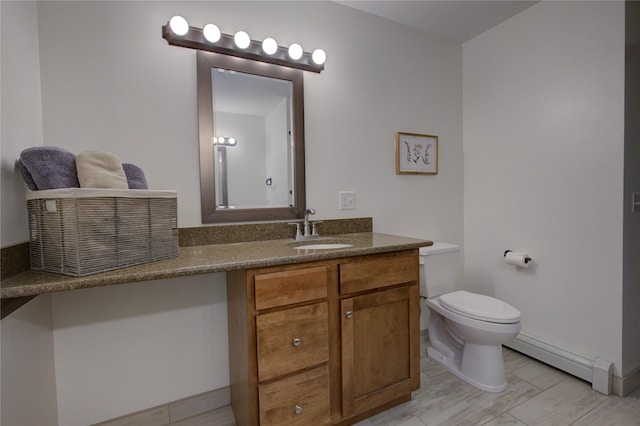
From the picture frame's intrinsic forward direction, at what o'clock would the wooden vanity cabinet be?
The wooden vanity cabinet is roughly at 2 o'clock from the picture frame.

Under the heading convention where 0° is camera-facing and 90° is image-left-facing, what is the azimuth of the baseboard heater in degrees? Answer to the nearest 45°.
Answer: approximately 45°

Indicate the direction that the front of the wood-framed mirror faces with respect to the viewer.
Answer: facing the viewer and to the right of the viewer

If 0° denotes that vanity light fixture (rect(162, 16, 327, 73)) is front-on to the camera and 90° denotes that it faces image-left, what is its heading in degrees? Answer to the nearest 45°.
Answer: approximately 315°

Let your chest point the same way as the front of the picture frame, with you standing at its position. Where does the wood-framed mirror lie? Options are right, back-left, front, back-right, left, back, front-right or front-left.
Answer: right

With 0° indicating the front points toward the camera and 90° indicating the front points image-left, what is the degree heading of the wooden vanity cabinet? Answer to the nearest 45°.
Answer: approximately 315°

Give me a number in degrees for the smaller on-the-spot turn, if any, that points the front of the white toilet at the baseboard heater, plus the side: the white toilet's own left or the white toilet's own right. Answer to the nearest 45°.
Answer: approximately 90° to the white toilet's own left

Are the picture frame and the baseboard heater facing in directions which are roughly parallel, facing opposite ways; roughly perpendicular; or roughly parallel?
roughly perpendicular

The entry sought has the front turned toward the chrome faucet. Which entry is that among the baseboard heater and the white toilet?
the baseboard heater

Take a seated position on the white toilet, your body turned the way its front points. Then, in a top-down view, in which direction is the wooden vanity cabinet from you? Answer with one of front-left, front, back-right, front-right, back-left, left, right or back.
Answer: right

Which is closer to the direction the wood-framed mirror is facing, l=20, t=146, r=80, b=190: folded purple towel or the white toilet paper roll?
the white toilet paper roll
